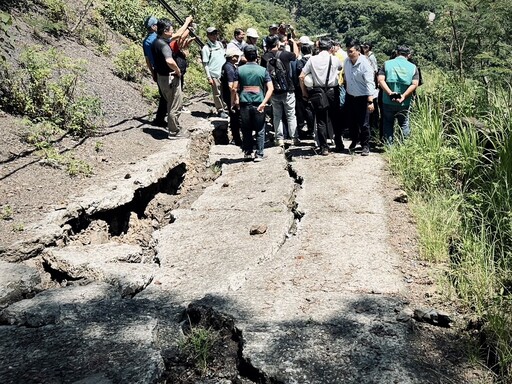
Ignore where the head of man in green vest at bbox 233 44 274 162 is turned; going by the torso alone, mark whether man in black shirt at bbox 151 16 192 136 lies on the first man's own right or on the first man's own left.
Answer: on the first man's own left

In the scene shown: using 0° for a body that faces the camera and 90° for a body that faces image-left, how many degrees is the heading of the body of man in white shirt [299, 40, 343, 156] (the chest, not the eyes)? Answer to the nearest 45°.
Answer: approximately 180°

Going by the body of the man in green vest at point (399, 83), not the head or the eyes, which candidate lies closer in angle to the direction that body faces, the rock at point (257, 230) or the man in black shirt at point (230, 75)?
the man in black shirt

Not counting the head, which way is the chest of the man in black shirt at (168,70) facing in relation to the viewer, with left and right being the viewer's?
facing to the right of the viewer

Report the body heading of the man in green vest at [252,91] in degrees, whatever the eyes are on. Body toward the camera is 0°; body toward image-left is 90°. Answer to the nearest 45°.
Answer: approximately 180°

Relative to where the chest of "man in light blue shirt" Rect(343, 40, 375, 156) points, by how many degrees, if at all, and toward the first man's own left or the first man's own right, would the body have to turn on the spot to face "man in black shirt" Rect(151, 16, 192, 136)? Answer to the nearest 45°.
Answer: approximately 45° to the first man's own right

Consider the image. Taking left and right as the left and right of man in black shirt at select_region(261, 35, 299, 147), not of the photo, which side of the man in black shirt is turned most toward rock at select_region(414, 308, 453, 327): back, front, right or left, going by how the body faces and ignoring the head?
back

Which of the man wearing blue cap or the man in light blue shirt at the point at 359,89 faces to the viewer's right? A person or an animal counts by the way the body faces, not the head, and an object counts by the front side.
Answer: the man wearing blue cap

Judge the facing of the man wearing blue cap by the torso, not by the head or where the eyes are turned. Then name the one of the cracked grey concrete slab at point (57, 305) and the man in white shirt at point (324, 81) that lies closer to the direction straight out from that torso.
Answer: the man in white shirt

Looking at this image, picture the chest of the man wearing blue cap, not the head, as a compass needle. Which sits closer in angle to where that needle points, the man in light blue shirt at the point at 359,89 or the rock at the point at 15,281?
the man in light blue shirt

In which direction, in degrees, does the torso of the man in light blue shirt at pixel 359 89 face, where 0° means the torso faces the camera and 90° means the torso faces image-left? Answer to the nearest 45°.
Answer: approximately 45°
